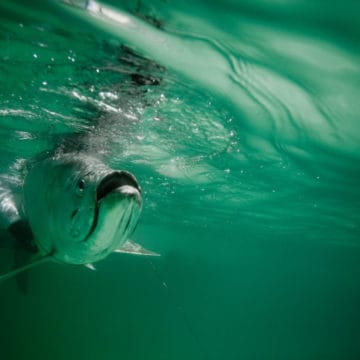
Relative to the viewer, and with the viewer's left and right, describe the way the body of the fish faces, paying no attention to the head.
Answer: facing the viewer and to the right of the viewer
